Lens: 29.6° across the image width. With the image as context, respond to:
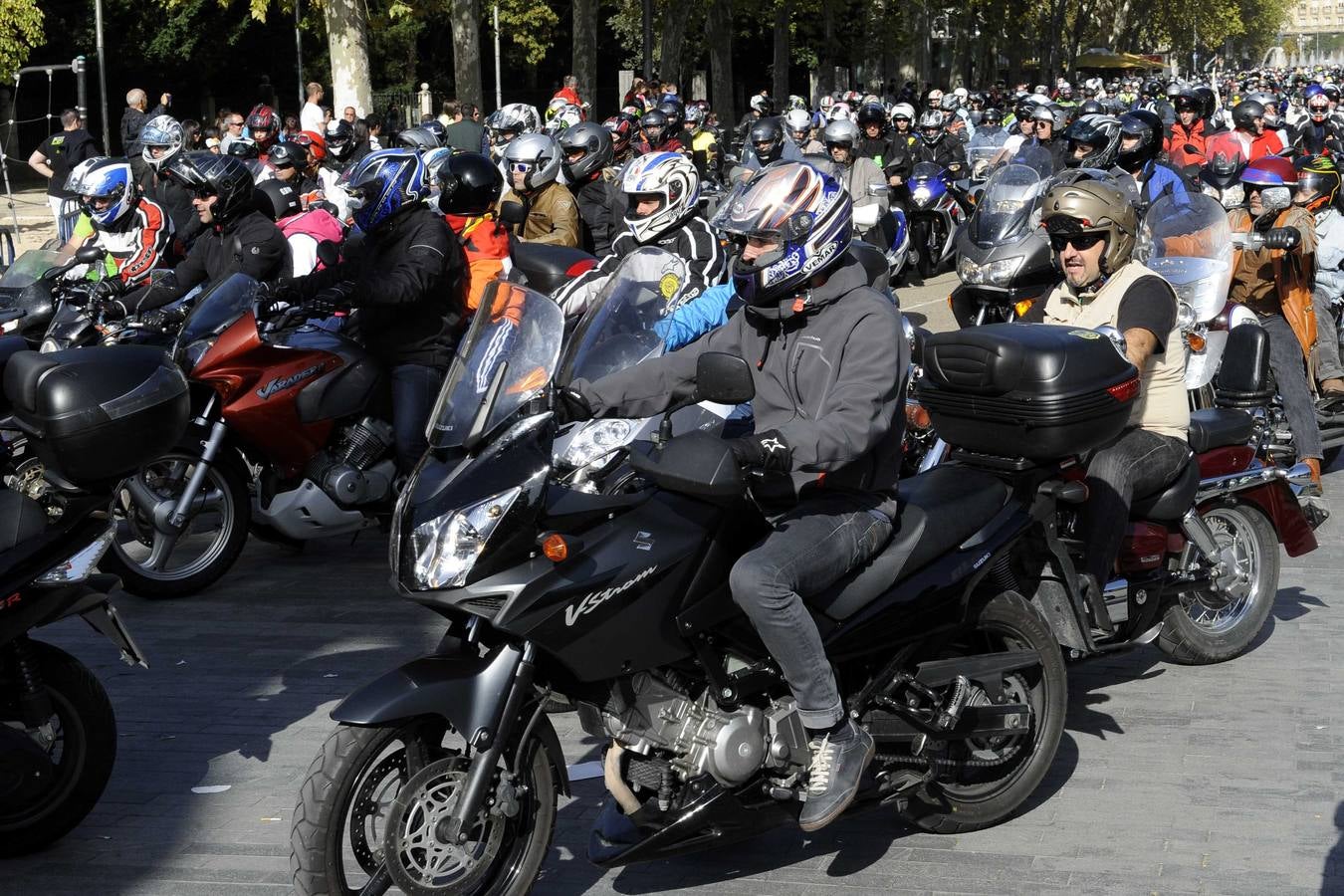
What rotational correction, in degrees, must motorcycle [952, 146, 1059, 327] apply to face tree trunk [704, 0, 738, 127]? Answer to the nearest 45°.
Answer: approximately 135° to its right

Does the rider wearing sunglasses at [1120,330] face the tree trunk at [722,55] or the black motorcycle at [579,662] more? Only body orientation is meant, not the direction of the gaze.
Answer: the black motorcycle

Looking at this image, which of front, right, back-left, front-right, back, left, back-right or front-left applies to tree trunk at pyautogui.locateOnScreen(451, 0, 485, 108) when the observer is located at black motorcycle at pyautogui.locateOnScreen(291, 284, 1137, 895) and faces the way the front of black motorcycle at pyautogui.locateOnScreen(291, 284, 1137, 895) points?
back-right

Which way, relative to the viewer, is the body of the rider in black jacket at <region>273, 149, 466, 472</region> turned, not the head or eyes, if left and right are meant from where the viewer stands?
facing to the left of the viewer

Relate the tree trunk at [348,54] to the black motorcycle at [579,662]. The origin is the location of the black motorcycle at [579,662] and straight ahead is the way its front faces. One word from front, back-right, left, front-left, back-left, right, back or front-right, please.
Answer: back-right

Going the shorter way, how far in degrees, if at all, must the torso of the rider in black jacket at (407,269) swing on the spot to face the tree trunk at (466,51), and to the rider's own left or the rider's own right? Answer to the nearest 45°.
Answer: approximately 90° to the rider's own right

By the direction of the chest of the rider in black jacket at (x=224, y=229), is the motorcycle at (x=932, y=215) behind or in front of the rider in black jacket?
behind

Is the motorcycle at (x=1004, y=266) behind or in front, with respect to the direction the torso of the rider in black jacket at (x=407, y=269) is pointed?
behind

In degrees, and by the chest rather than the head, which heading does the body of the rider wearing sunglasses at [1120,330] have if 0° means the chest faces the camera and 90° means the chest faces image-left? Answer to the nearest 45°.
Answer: approximately 45°

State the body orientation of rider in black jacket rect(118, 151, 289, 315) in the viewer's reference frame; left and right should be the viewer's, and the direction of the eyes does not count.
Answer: facing the viewer and to the left of the viewer

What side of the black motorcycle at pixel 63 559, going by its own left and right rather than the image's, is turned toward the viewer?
left

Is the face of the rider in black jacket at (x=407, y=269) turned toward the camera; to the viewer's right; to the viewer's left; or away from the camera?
to the viewer's left

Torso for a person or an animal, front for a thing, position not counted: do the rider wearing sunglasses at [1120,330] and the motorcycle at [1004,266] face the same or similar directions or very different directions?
same or similar directions
